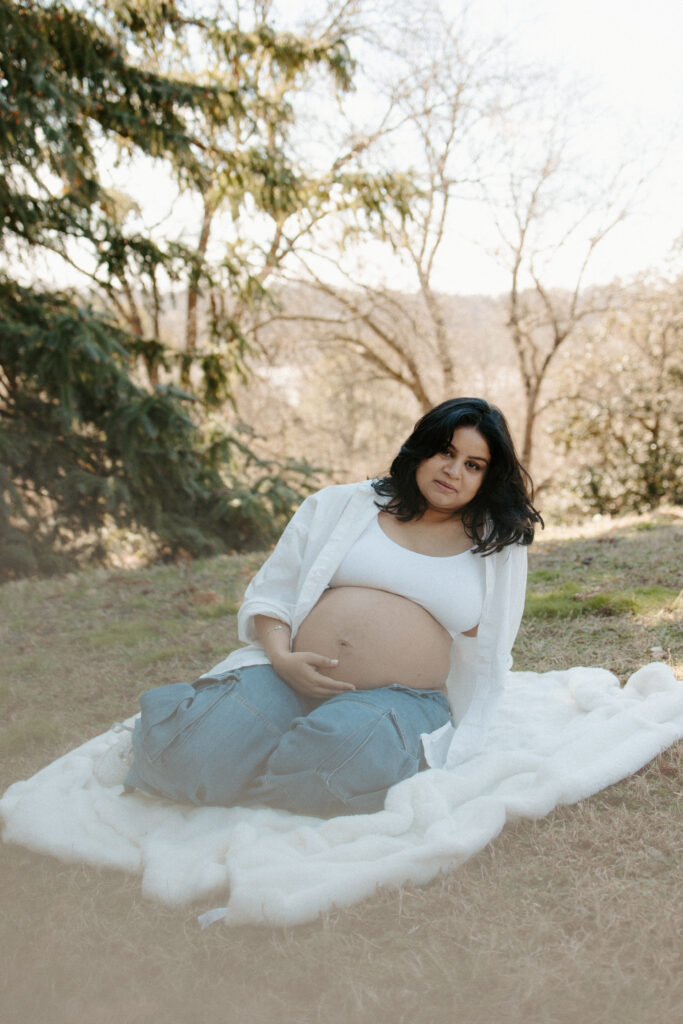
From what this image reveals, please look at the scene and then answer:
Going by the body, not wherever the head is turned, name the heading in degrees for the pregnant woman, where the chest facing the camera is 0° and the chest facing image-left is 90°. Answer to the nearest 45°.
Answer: approximately 0°
